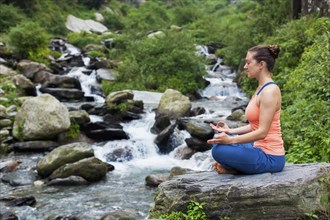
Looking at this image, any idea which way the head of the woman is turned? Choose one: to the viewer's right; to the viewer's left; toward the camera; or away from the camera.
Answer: to the viewer's left

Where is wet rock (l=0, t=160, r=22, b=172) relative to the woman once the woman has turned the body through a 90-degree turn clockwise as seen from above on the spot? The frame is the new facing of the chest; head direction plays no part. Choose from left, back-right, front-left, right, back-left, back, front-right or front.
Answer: front-left

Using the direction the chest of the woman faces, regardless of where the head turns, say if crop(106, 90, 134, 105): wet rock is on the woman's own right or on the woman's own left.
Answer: on the woman's own right

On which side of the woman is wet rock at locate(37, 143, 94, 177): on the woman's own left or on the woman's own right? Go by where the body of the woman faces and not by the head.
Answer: on the woman's own right

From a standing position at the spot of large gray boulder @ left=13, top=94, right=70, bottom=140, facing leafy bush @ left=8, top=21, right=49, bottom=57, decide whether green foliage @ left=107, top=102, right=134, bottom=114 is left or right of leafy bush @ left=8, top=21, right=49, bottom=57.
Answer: right

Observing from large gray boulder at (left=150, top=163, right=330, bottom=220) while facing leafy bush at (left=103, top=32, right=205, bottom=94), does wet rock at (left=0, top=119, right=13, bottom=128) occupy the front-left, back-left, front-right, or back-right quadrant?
front-left

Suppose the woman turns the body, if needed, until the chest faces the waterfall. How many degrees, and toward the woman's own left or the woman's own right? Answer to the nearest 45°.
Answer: approximately 45° to the woman's own right

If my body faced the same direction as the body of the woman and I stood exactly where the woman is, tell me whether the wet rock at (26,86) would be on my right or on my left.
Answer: on my right

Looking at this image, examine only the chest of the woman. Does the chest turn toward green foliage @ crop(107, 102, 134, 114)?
no

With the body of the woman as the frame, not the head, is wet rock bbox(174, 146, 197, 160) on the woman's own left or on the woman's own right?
on the woman's own right

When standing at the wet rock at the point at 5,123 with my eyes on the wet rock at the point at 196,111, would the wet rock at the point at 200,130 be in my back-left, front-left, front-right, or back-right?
front-right

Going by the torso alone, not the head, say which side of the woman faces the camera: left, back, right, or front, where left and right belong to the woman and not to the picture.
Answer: left
